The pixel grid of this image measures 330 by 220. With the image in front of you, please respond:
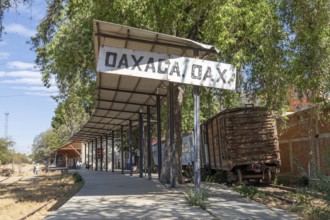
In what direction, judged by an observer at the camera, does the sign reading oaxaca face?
facing the viewer

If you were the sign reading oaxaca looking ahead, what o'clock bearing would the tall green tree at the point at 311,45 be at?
The tall green tree is roughly at 9 o'clock from the sign reading oaxaca.
